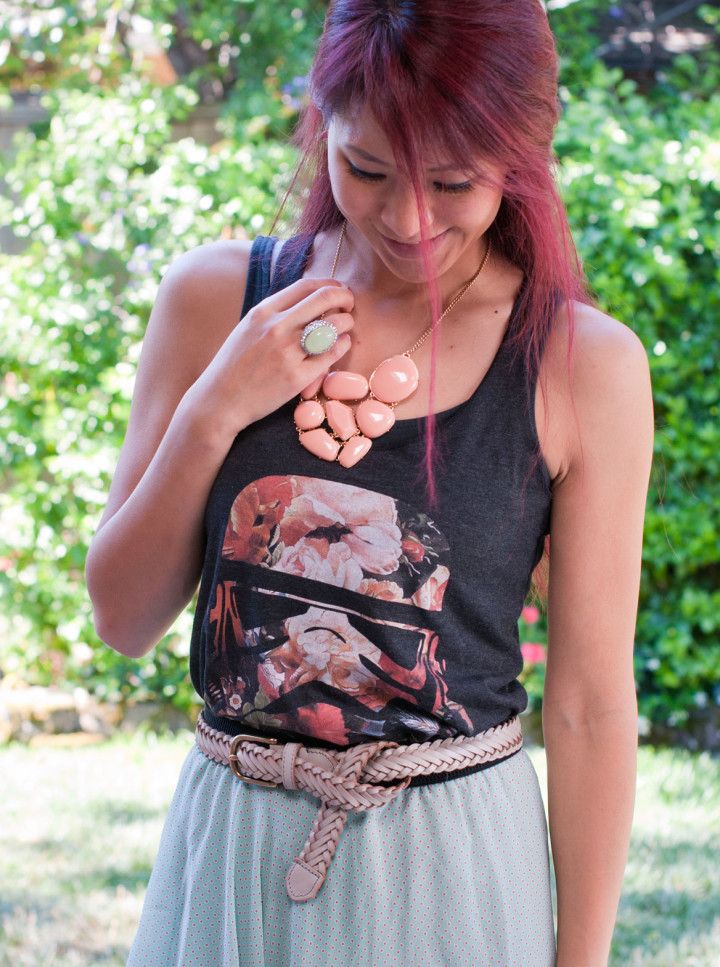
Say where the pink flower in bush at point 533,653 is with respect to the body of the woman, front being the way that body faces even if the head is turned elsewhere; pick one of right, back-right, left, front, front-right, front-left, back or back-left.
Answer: back

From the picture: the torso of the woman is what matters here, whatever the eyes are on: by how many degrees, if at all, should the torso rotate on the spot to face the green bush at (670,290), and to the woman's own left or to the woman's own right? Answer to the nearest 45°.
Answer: approximately 180°

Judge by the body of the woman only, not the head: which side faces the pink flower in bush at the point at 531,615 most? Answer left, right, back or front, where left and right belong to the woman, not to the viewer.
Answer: back

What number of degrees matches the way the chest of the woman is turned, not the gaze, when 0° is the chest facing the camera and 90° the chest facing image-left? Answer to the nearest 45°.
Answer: approximately 0°
